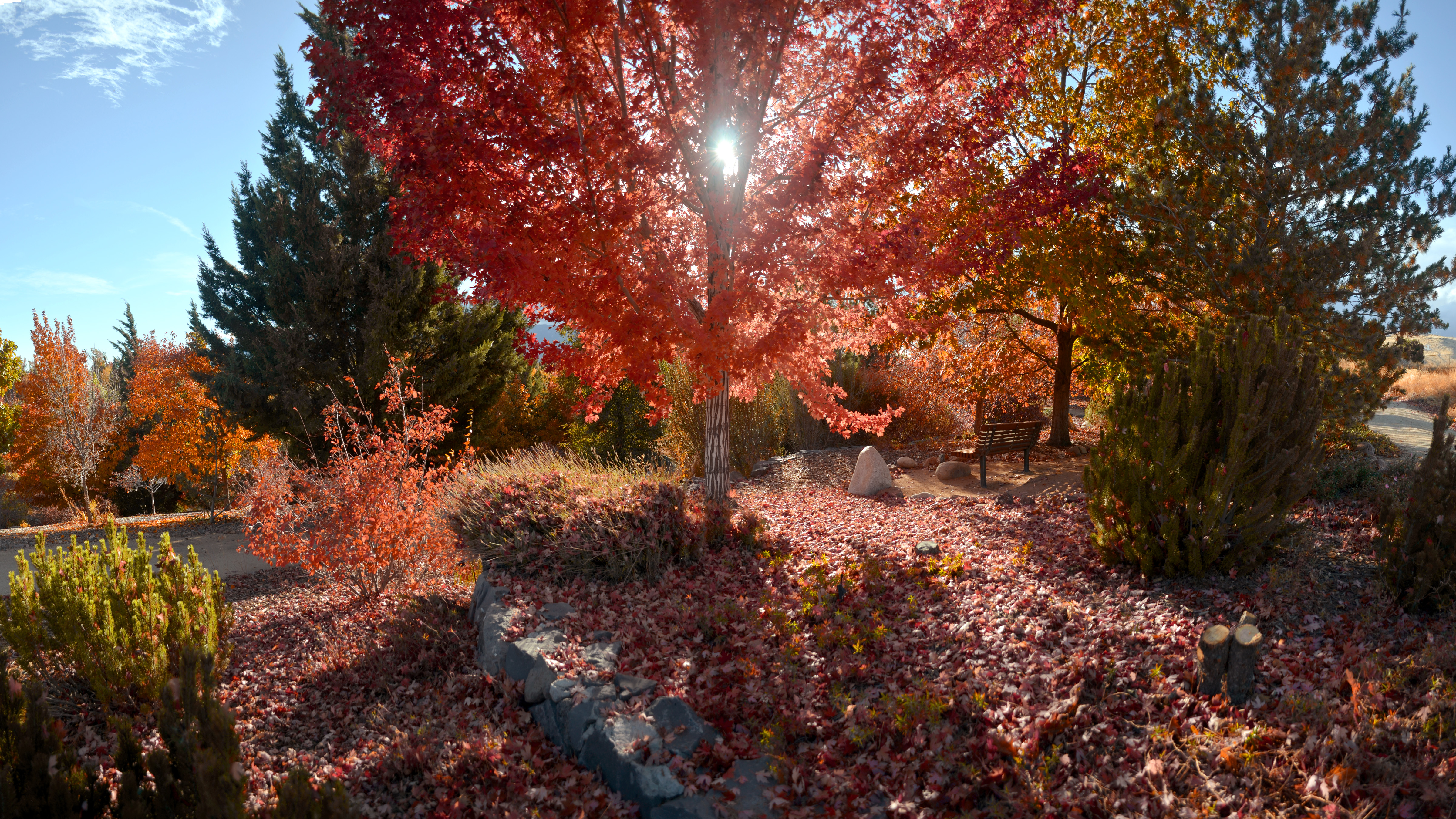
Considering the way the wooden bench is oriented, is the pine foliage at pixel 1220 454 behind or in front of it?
behind

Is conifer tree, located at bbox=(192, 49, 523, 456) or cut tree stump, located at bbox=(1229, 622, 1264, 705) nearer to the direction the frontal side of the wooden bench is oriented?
the conifer tree
